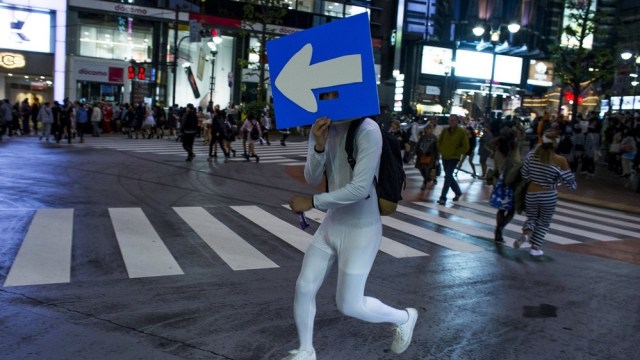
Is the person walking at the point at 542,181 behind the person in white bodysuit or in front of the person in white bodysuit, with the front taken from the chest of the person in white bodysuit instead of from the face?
behind

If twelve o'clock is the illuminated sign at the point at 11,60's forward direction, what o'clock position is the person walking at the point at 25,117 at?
The person walking is roughly at 12 o'clock from the illuminated sign.

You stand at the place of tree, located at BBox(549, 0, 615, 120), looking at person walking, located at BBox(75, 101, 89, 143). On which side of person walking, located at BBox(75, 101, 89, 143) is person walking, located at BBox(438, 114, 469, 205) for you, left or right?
left

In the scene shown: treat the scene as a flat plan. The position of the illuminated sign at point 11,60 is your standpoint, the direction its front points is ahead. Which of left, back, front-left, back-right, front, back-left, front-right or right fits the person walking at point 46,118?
front

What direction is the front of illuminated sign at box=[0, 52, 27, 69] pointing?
toward the camera

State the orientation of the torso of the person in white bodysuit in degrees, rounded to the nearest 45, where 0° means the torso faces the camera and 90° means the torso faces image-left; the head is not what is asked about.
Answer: approximately 45°

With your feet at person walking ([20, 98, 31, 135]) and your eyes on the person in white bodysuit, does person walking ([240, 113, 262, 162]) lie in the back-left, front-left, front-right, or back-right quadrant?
front-left

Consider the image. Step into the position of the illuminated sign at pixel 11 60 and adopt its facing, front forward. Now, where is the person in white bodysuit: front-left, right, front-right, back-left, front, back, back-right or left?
front

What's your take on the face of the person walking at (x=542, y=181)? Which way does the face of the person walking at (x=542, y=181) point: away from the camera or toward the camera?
away from the camera
